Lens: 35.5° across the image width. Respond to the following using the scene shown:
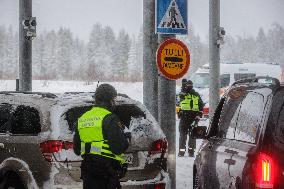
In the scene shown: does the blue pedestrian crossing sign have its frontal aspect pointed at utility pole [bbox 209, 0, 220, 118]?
no

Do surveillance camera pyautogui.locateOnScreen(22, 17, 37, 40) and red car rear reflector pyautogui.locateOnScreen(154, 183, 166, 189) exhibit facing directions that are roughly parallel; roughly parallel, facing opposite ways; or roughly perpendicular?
roughly parallel

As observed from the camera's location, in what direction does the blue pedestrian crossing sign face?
facing the viewer

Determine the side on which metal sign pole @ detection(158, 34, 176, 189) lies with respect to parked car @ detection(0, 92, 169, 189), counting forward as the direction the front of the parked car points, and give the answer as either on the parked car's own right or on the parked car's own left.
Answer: on the parked car's own right

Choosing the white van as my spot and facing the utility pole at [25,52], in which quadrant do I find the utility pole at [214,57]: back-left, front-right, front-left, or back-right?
front-left

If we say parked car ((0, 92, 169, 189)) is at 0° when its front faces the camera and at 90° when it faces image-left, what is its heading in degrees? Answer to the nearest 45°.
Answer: approximately 135°

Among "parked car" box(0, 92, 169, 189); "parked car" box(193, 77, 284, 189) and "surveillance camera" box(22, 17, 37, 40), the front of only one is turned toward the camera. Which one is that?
the surveillance camera

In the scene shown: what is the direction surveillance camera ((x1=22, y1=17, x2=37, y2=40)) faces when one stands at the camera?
facing the viewer

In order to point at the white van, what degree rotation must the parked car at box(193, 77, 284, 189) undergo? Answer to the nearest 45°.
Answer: approximately 45° to its right

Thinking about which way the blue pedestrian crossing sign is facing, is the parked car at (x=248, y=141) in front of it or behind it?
in front

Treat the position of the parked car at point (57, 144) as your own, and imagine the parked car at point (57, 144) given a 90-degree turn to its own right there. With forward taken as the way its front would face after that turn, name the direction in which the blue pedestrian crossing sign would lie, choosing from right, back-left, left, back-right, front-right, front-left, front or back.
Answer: front

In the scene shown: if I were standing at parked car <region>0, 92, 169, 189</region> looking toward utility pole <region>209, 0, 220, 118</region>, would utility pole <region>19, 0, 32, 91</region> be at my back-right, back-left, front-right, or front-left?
front-left

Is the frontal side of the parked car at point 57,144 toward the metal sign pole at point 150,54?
no
